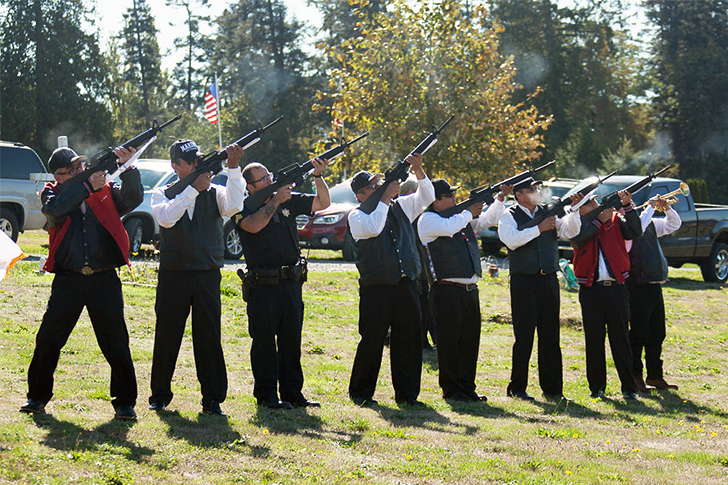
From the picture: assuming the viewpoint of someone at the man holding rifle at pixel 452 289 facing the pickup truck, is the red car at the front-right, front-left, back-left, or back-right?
front-left

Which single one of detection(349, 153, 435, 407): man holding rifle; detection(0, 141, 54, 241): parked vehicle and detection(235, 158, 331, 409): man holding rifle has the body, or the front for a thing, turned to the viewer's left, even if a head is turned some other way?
the parked vehicle

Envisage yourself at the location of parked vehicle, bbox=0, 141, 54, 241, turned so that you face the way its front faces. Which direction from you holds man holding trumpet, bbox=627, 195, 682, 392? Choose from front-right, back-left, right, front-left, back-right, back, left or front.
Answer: back-left

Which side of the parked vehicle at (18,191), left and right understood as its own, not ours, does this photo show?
left

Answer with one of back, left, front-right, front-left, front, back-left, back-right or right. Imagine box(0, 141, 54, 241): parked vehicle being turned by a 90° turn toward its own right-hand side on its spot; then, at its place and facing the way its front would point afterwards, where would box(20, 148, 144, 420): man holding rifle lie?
back

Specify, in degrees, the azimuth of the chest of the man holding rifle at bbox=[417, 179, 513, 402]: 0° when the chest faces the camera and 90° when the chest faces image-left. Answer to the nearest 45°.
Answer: approximately 315°

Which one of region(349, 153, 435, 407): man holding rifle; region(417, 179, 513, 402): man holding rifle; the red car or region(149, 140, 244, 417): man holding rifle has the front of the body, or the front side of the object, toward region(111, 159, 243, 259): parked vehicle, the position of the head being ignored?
the red car

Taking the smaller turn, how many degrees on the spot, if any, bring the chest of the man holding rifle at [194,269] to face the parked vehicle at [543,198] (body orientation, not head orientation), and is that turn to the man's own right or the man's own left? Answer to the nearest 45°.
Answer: approximately 135° to the man's own left

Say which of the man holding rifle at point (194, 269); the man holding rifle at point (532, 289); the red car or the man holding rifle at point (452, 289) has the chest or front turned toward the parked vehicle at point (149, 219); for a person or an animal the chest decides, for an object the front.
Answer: the red car

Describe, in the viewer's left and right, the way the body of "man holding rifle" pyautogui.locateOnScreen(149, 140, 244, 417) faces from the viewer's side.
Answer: facing the viewer

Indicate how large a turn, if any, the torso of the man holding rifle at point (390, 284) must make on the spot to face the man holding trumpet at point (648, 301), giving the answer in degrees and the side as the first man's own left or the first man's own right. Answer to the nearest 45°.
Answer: approximately 90° to the first man's own left
